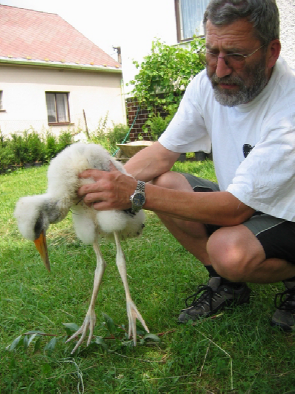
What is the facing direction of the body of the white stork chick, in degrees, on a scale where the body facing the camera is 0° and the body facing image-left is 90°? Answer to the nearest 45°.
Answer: approximately 45°

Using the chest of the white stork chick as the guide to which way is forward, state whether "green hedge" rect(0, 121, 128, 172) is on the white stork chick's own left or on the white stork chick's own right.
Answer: on the white stork chick's own right

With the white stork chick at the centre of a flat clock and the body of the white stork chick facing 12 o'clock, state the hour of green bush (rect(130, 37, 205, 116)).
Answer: The green bush is roughly at 5 o'clock from the white stork chick.
